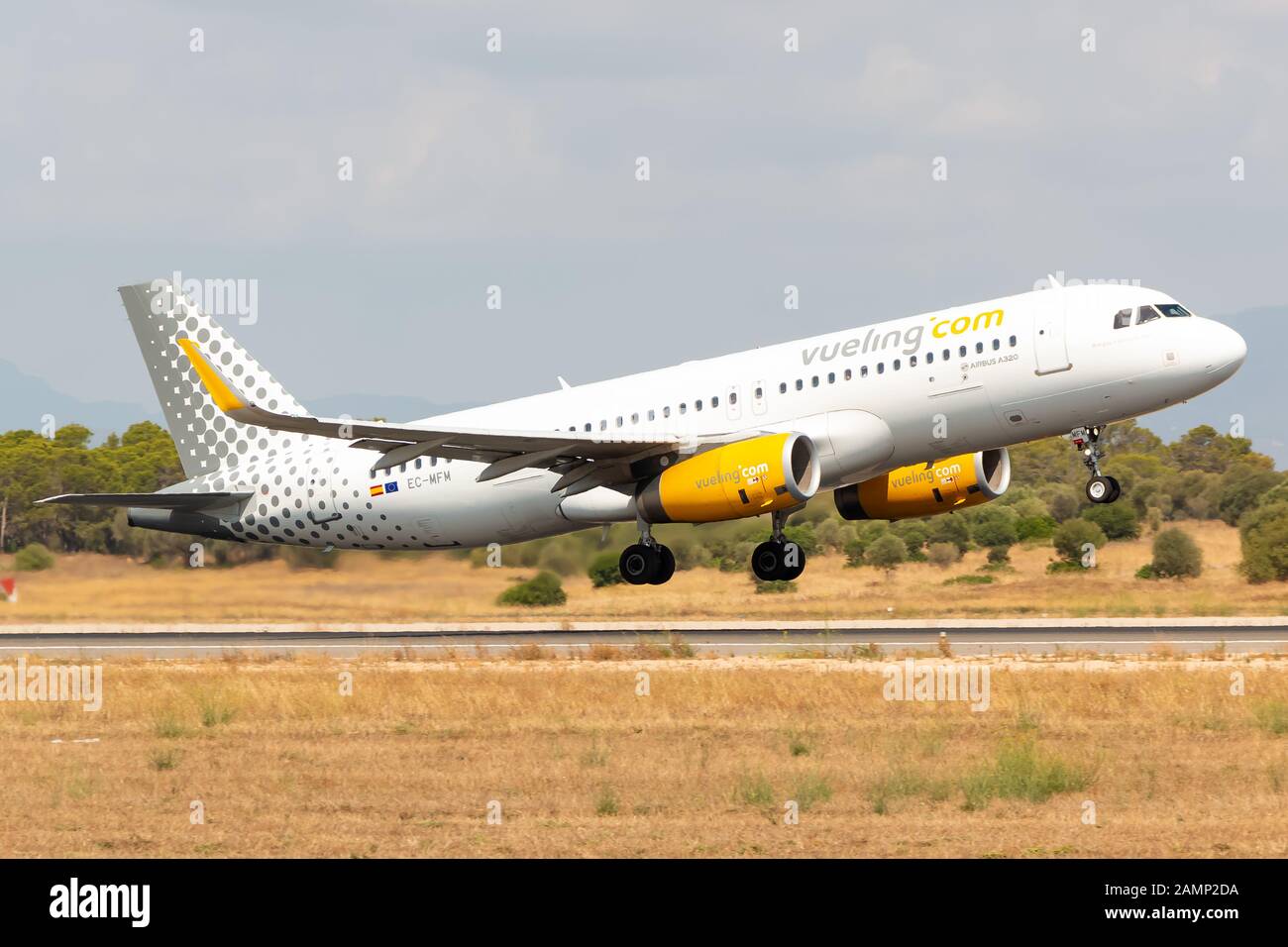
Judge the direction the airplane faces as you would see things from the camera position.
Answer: facing the viewer and to the right of the viewer

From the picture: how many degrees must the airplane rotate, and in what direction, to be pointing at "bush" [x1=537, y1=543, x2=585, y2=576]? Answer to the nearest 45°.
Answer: approximately 90° to its left

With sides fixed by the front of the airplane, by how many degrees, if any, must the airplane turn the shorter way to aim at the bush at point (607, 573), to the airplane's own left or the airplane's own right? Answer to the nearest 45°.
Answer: approximately 135° to the airplane's own left

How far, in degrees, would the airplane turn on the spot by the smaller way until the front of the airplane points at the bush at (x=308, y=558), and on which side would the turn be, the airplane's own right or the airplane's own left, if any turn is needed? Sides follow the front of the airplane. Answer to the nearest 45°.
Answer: approximately 180°

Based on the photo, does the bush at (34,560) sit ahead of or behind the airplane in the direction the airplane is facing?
behind
